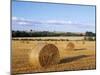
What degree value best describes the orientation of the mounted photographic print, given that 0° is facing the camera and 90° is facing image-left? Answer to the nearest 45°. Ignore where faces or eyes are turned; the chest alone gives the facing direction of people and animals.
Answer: approximately 315°
